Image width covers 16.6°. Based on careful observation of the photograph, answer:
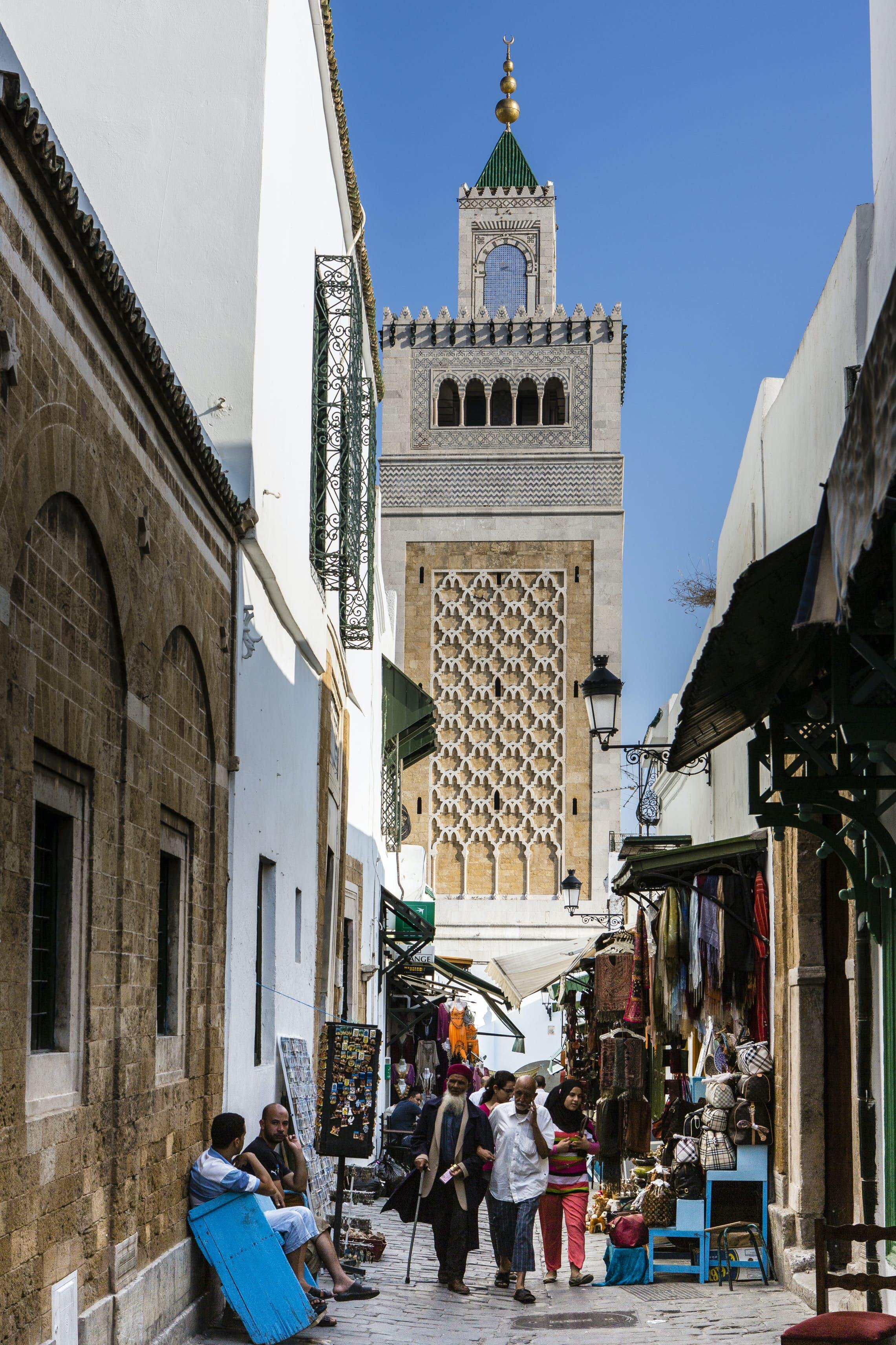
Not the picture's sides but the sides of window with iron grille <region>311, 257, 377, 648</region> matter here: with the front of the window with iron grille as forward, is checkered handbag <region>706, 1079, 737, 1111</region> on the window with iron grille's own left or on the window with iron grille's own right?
on the window with iron grille's own right

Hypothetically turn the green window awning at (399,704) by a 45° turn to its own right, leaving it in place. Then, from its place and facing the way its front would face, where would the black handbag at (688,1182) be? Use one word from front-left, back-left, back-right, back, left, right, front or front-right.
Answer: front-right

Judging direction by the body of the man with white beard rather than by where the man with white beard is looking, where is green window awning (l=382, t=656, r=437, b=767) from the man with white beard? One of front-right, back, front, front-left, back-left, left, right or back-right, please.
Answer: back

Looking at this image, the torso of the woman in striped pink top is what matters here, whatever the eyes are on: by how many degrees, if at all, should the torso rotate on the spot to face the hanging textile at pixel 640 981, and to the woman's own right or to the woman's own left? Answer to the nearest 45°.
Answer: approximately 180°

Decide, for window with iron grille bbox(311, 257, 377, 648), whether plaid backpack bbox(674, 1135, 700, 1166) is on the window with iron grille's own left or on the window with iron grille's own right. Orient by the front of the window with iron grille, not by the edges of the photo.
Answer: on the window with iron grille's own right

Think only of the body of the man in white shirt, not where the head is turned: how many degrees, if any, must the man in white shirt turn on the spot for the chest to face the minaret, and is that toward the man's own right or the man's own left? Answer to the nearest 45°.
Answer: approximately 180°

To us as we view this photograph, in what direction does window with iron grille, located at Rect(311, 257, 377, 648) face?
facing to the right of the viewer

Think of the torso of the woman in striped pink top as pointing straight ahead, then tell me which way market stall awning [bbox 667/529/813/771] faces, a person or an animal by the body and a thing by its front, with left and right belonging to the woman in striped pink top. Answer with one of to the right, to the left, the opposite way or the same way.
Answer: to the right

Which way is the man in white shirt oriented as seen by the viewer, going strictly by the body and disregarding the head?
toward the camera

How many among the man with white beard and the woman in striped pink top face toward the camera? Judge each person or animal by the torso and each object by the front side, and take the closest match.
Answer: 2

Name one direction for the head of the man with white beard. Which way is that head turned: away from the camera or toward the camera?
toward the camera

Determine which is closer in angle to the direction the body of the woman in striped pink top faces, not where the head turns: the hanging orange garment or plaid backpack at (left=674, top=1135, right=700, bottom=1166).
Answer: the plaid backpack

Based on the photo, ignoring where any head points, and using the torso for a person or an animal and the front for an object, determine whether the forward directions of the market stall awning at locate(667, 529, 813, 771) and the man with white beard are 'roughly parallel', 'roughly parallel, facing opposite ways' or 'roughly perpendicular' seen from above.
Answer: roughly perpendicular

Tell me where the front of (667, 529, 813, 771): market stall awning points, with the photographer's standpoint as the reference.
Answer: facing to the left of the viewer

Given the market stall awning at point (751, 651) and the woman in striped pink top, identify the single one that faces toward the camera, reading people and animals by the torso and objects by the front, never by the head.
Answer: the woman in striped pink top
